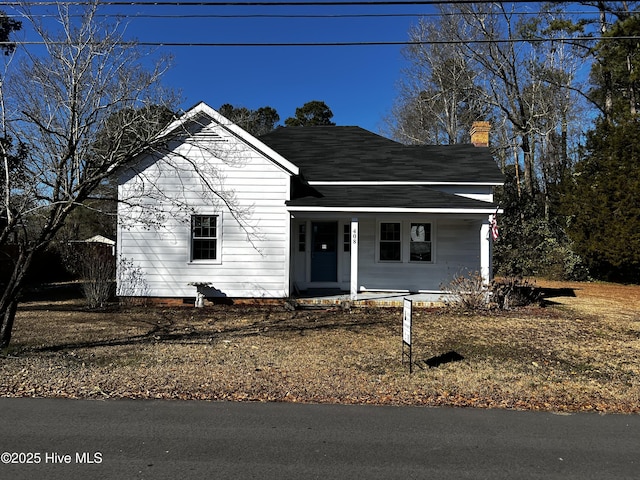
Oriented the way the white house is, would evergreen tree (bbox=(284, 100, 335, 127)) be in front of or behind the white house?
behind

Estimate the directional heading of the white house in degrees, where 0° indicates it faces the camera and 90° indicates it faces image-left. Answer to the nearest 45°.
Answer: approximately 0°

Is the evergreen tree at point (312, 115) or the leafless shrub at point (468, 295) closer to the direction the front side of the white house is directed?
the leafless shrub

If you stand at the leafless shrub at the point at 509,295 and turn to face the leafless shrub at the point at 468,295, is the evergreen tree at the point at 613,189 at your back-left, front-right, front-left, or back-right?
back-right

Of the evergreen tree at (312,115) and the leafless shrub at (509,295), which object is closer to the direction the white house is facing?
the leafless shrub

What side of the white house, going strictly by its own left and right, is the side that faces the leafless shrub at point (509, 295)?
left
